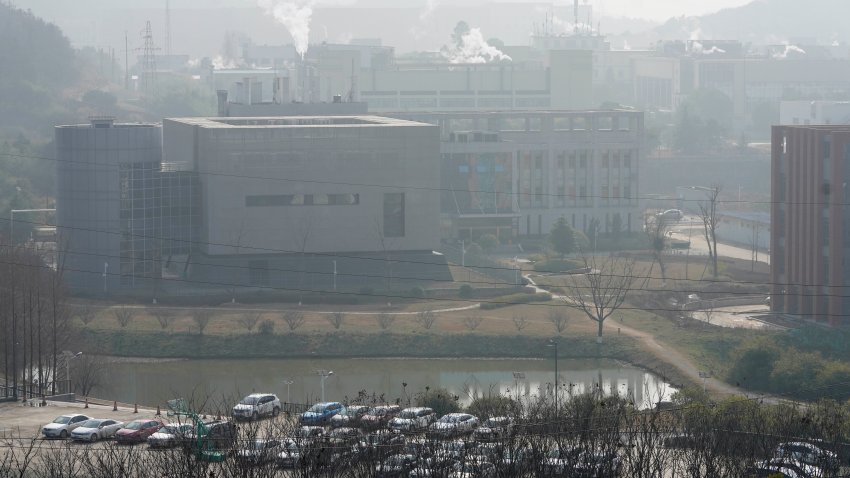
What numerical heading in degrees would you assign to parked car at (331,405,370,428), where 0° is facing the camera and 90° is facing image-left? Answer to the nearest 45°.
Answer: approximately 45°

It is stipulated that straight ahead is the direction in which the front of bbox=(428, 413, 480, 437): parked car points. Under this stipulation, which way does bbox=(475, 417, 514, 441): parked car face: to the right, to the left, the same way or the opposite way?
the same way

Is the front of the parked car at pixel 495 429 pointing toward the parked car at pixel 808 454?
no

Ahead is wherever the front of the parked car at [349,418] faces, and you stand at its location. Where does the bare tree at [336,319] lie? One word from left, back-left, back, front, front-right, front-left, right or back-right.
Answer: back-right

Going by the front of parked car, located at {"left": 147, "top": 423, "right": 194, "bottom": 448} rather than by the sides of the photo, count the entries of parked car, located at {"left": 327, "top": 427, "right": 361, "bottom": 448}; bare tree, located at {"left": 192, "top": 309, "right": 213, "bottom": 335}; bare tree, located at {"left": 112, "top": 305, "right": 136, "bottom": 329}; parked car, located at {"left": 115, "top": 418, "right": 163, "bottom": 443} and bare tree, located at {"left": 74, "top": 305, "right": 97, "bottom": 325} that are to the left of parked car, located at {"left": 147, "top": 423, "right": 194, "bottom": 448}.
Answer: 1

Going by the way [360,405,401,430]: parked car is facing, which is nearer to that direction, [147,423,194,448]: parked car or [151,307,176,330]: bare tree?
the parked car

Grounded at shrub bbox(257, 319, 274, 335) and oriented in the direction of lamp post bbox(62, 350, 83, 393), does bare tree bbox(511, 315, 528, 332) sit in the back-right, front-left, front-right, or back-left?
back-left

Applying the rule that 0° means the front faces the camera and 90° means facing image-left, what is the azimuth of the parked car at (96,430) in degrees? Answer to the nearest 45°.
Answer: approximately 45°

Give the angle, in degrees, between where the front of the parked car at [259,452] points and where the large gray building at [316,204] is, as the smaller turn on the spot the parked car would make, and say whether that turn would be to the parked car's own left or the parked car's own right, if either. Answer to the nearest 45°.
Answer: approximately 135° to the parked car's own right

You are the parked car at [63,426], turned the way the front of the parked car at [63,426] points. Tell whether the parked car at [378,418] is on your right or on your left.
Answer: on your left

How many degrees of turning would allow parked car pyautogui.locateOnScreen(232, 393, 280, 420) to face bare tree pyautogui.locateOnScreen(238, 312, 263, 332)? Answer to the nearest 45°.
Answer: approximately 135° to its right

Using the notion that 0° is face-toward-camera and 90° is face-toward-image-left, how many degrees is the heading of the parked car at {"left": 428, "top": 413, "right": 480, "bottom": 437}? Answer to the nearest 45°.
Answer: approximately 45°

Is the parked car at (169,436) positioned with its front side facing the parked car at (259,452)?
no

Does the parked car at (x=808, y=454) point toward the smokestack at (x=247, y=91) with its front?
no
